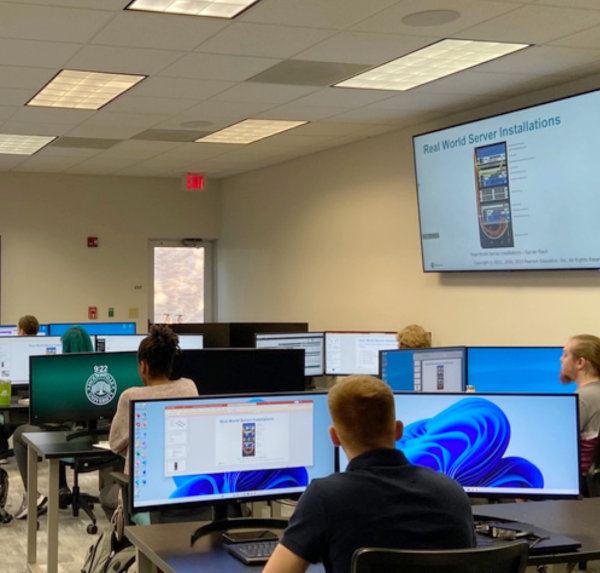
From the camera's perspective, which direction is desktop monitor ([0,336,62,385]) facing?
toward the camera

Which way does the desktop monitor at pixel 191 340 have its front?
toward the camera

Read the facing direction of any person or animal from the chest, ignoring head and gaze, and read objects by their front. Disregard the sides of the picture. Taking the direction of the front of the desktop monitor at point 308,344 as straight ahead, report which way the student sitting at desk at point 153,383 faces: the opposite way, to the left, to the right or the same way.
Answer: the opposite way

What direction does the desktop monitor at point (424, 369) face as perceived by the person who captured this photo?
facing the viewer

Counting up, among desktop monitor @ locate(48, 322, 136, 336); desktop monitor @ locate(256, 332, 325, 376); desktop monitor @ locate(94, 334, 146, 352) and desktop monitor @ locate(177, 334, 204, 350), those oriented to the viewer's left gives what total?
0

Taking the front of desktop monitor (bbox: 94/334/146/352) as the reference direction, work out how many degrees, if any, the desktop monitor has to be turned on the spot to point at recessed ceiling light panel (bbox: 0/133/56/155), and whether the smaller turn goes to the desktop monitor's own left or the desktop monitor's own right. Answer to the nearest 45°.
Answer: approximately 135° to the desktop monitor's own right

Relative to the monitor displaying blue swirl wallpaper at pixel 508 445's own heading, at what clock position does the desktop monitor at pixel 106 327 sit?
The desktop monitor is roughly at 5 o'clock from the monitor displaying blue swirl wallpaper.

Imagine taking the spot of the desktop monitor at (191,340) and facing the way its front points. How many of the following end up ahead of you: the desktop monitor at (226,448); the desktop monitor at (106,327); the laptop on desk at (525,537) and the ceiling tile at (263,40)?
3

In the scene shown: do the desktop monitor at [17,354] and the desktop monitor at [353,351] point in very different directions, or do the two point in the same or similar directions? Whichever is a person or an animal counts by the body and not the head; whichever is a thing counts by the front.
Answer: same or similar directions

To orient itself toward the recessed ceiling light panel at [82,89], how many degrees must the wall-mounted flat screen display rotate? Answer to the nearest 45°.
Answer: approximately 45° to its right

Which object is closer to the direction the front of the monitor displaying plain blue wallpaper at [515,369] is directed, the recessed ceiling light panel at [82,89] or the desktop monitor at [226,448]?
the desktop monitor

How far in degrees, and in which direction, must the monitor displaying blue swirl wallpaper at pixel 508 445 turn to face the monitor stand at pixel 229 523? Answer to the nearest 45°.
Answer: approximately 90° to its right

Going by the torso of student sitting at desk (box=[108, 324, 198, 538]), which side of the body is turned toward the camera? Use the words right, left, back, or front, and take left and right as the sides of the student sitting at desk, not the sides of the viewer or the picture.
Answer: back

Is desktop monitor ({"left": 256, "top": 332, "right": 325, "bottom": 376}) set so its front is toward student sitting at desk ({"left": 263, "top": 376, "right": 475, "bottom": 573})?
yes

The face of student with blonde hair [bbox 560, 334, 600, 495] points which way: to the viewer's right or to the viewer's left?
to the viewer's left

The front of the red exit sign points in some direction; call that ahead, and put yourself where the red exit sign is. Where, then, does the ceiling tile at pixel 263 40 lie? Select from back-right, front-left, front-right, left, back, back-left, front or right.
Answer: front

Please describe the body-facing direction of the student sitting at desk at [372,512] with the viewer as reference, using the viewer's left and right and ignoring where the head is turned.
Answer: facing away from the viewer

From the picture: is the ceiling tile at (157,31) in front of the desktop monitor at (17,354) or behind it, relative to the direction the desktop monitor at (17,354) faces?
in front
